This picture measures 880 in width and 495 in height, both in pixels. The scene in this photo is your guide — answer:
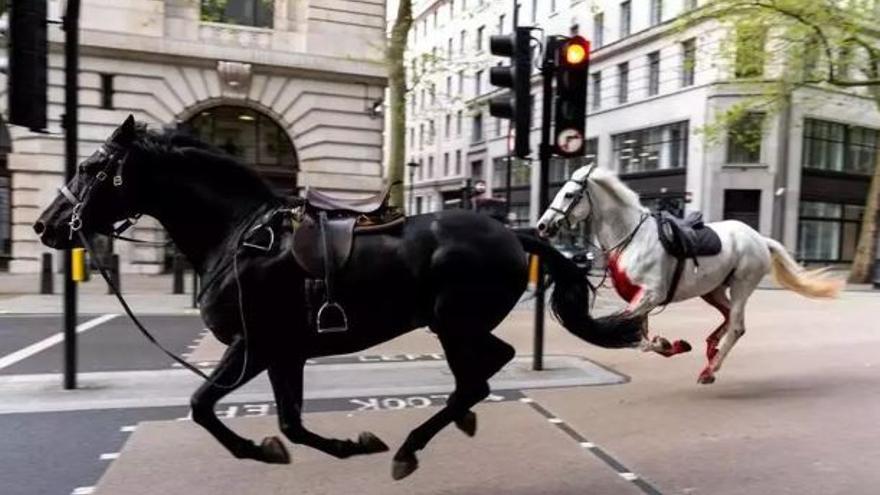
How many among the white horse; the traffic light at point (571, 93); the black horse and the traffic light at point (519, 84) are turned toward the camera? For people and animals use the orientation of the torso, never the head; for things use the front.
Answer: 1

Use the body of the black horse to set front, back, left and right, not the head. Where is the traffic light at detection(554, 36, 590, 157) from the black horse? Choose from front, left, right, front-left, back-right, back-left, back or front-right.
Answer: back-right

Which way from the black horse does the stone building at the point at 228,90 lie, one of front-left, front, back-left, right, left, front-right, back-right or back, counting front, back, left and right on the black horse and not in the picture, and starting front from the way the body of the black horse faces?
right

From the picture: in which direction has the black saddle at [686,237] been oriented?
to the viewer's left

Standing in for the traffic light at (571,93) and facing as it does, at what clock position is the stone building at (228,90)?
The stone building is roughly at 5 o'clock from the traffic light.

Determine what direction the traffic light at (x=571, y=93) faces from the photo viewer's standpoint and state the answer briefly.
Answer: facing the viewer

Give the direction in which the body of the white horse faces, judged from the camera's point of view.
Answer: to the viewer's left

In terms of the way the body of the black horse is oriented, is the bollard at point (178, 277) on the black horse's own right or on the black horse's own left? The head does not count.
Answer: on the black horse's own right

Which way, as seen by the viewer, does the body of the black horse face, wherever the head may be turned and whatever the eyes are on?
to the viewer's left

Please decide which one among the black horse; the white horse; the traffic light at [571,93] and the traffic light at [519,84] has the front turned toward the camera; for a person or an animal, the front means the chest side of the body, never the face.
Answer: the traffic light at [571,93]

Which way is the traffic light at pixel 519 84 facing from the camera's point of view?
to the viewer's left

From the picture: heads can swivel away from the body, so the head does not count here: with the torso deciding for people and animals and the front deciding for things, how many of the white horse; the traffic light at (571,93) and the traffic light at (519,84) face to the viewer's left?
2

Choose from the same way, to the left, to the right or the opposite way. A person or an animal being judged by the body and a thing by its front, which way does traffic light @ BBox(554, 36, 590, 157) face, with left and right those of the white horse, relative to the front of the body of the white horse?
to the left

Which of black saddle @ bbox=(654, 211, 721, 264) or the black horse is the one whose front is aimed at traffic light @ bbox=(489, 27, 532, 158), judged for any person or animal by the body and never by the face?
the black saddle

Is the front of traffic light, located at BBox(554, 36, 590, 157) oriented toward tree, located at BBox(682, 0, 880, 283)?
no

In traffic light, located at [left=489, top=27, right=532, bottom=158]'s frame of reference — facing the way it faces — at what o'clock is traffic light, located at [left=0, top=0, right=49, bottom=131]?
traffic light, located at [left=0, top=0, right=49, bottom=131] is roughly at 11 o'clock from traffic light, located at [left=489, top=27, right=532, bottom=158].

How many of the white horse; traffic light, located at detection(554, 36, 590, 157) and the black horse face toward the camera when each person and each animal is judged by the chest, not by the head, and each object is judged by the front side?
1

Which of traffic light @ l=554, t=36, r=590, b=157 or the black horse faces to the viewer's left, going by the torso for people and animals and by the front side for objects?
the black horse
